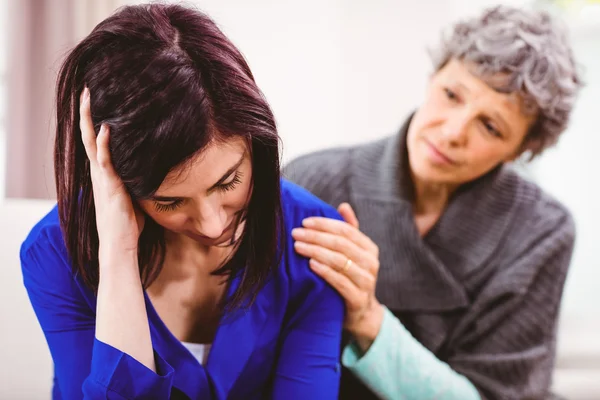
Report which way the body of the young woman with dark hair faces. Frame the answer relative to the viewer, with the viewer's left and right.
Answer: facing the viewer

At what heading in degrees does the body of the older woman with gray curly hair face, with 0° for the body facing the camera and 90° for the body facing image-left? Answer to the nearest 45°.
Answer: approximately 45°

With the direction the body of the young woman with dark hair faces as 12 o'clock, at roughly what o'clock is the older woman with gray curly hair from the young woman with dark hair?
The older woman with gray curly hair is roughly at 8 o'clock from the young woman with dark hair.

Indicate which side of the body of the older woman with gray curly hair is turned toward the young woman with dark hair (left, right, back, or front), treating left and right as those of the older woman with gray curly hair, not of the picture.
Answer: front

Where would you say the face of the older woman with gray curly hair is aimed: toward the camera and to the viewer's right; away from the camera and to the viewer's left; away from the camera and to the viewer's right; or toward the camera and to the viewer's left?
toward the camera and to the viewer's left

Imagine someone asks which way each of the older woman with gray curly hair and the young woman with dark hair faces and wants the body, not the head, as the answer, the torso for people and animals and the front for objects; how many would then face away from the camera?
0
